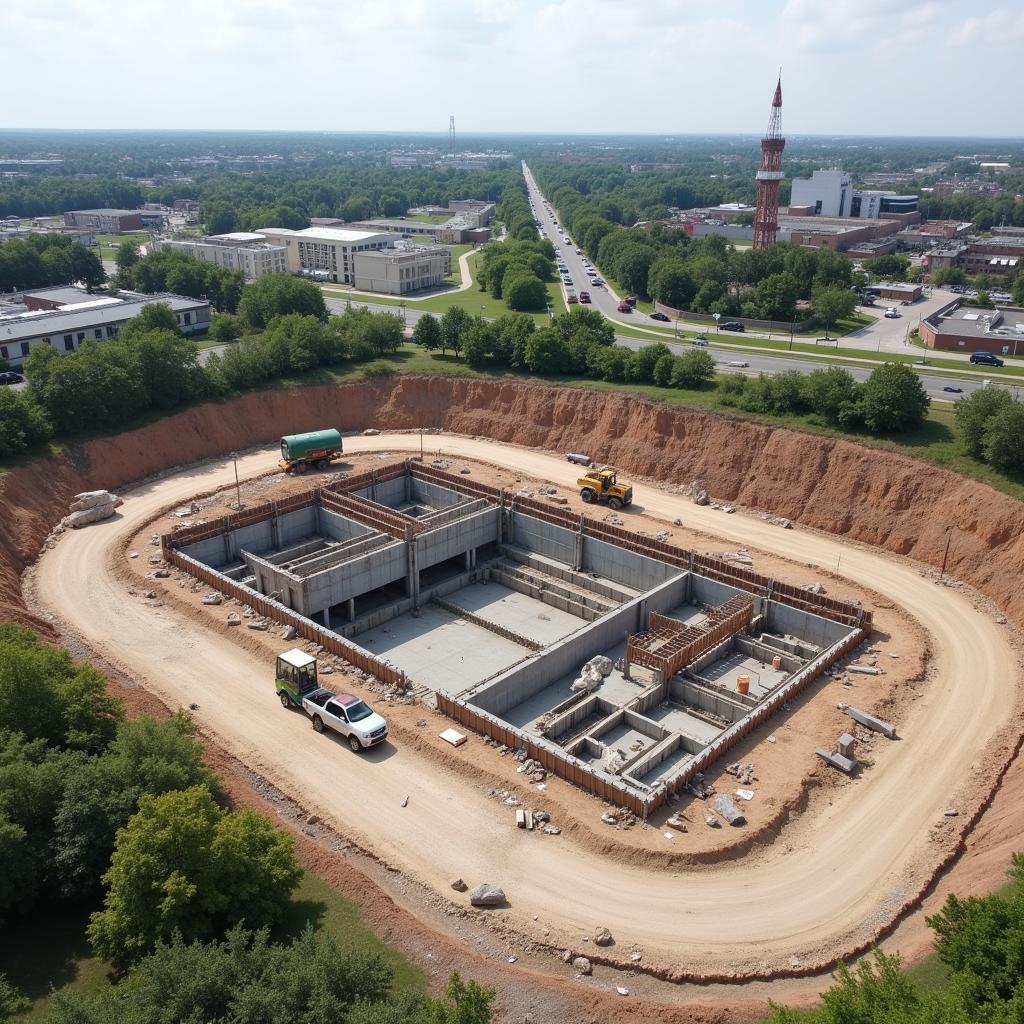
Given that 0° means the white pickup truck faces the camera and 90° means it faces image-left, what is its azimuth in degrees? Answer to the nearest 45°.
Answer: approximately 315°

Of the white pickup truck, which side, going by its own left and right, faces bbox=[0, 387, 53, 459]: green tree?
back

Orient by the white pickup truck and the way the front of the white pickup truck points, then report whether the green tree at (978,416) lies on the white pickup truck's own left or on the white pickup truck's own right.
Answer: on the white pickup truck's own left

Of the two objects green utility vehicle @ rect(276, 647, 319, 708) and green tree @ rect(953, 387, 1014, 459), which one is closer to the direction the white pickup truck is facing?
the green tree

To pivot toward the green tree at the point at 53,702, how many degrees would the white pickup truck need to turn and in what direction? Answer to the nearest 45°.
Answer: approximately 135° to its right

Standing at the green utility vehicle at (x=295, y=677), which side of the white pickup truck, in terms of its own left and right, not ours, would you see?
back

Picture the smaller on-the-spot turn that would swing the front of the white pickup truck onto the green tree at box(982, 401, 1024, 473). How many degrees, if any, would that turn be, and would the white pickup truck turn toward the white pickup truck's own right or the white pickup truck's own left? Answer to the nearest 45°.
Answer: approximately 45° to the white pickup truck's own left

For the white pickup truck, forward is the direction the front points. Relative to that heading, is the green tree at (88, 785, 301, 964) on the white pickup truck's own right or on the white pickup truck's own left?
on the white pickup truck's own right
